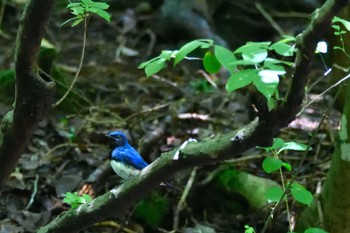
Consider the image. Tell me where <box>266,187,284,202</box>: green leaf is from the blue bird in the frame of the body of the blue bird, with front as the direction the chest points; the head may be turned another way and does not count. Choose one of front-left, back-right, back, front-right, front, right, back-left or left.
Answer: back-left

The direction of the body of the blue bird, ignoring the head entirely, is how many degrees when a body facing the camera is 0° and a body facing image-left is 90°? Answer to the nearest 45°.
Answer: approximately 90°

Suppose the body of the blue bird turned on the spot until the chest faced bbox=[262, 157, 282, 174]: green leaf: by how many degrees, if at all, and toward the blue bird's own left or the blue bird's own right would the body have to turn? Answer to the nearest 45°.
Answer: approximately 135° to the blue bird's own left

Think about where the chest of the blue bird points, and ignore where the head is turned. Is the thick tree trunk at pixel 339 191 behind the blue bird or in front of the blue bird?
behind

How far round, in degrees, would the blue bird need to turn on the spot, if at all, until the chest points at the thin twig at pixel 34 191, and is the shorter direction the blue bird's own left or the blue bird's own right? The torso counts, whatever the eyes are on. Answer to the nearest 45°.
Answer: approximately 45° to the blue bird's own right

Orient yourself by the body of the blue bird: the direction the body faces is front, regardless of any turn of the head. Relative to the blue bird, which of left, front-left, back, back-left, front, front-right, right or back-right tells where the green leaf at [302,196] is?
back-left
